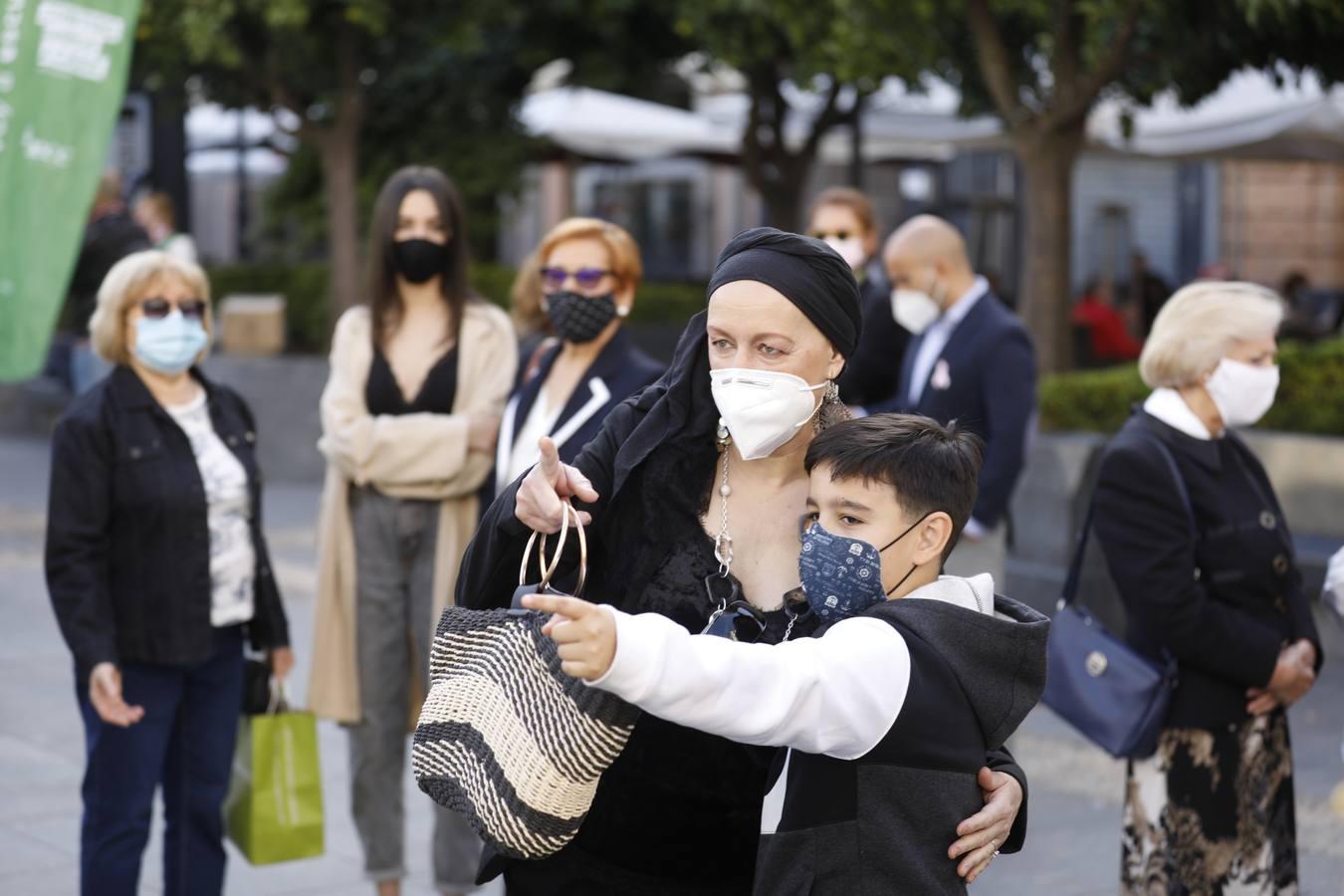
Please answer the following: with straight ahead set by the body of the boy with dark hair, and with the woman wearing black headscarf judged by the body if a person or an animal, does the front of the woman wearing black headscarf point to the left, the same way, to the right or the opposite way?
to the left

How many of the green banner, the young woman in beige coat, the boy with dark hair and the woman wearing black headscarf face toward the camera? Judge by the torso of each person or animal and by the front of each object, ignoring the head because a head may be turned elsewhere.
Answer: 3

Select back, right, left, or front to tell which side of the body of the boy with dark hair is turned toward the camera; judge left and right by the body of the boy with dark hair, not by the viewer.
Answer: left

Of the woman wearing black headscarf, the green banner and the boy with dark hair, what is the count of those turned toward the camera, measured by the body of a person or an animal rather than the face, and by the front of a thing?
2

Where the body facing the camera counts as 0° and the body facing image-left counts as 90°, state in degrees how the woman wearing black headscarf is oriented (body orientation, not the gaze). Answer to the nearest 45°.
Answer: approximately 0°

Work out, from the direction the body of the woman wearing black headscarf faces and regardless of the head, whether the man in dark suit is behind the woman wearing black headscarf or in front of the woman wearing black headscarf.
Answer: behind

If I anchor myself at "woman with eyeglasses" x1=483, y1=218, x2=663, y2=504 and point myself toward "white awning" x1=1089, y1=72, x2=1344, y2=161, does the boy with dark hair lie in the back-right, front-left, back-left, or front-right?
back-right

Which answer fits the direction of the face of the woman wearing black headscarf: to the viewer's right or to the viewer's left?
to the viewer's left

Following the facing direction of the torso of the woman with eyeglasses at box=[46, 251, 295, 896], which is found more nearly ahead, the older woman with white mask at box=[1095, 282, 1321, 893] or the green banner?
the older woman with white mask
